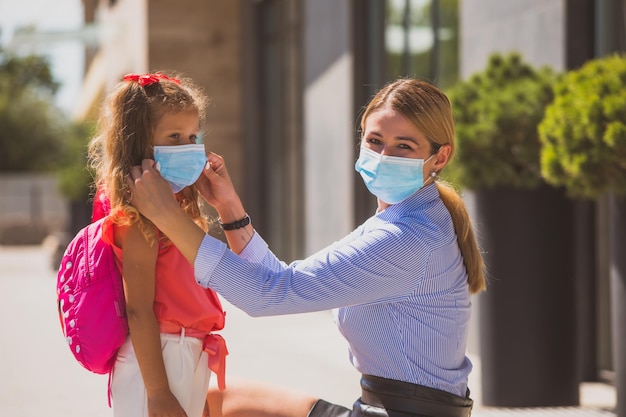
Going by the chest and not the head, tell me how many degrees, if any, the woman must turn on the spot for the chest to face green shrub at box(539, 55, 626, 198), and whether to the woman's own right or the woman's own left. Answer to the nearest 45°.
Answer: approximately 135° to the woman's own right

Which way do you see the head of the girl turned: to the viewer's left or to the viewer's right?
to the viewer's right

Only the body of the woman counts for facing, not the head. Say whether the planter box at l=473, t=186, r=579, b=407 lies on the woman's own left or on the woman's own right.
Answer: on the woman's own right

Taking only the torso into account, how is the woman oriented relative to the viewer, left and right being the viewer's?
facing to the left of the viewer

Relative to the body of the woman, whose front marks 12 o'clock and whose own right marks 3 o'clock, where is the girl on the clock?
The girl is roughly at 12 o'clock from the woman.

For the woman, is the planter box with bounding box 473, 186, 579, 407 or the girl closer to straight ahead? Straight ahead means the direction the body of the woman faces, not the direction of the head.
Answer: the girl

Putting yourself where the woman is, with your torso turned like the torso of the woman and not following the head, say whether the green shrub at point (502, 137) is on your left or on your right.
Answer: on your right

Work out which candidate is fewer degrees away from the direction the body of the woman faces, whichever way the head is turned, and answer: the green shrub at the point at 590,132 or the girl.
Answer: the girl

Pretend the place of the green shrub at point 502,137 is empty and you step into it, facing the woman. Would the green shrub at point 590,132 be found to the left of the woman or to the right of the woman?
left
